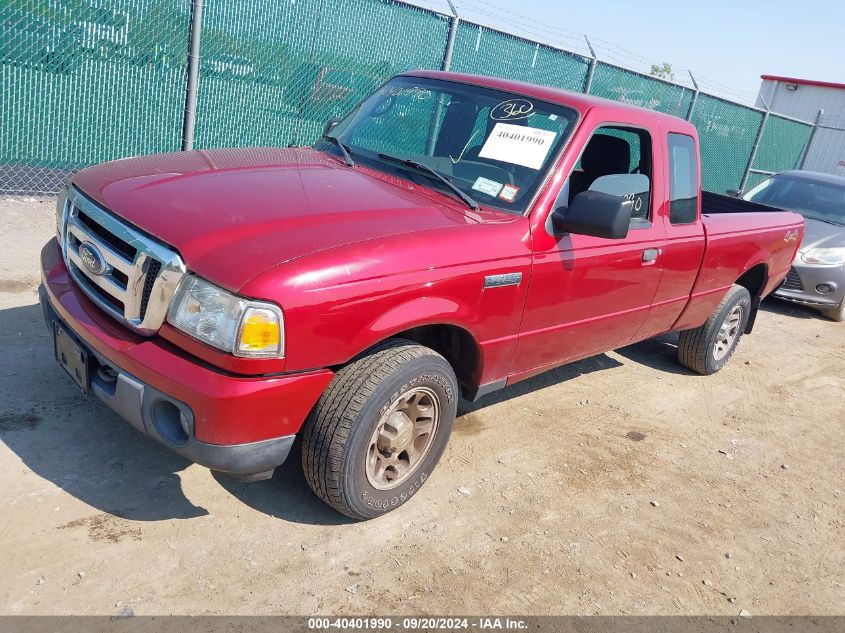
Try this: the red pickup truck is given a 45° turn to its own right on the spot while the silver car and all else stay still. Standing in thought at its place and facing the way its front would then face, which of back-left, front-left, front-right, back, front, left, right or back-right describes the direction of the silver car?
back-right

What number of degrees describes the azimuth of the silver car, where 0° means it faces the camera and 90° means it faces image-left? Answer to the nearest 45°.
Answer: approximately 45°

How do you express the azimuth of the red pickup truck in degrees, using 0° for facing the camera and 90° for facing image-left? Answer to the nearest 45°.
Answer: approximately 45°

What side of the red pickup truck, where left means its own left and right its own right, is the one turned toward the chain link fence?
right
